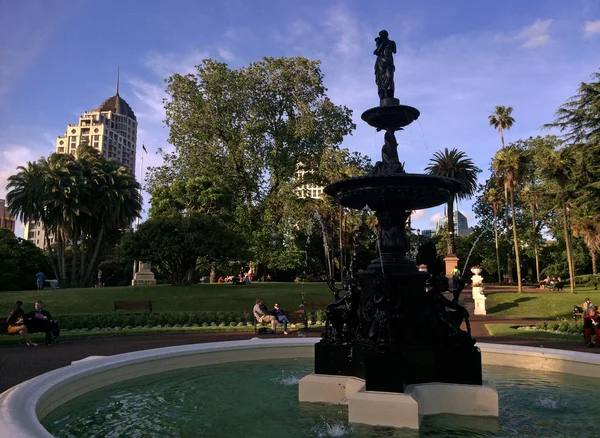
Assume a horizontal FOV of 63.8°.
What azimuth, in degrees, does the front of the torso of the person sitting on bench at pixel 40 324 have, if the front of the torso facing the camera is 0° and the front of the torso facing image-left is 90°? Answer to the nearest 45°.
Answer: approximately 315°

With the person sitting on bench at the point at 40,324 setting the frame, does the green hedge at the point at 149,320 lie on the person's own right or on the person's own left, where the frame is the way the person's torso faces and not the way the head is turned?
on the person's own left

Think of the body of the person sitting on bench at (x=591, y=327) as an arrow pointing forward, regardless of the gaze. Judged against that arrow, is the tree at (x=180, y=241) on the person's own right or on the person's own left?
on the person's own right

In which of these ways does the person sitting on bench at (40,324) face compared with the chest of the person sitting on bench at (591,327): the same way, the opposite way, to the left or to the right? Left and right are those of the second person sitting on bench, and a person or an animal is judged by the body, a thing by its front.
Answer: to the left

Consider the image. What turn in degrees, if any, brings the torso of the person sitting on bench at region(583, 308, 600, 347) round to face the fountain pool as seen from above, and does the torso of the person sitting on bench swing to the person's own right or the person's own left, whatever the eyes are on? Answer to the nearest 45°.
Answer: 0° — they already face it

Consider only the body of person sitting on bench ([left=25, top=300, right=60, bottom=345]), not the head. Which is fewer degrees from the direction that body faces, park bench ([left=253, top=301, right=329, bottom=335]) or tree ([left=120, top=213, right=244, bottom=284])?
the park bench

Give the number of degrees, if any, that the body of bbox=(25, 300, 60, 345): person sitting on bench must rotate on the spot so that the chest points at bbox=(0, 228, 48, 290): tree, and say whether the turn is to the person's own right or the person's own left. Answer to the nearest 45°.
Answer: approximately 135° to the person's own left
